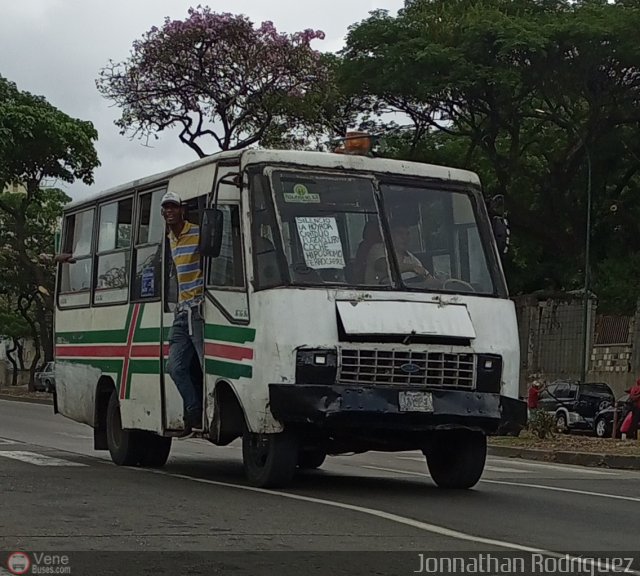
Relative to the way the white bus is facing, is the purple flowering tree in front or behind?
behind

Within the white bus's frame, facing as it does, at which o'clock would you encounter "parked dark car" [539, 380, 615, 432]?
The parked dark car is roughly at 8 o'clock from the white bus.

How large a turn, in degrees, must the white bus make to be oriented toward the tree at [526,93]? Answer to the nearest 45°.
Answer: approximately 135° to its left

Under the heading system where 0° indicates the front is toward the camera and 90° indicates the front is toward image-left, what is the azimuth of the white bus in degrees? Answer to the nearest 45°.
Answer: approximately 315°

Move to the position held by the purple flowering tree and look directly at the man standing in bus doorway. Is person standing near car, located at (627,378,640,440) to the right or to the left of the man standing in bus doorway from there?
left
